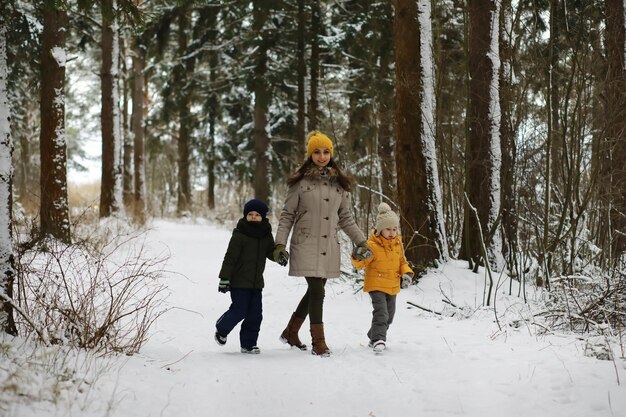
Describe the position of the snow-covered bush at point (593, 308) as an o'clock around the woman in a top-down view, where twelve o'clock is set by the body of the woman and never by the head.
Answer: The snow-covered bush is roughly at 9 o'clock from the woman.

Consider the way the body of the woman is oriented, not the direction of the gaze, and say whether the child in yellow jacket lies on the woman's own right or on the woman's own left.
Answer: on the woman's own left

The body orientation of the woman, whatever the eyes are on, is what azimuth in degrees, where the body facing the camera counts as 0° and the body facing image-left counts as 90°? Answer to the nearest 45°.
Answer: approximately 0°
